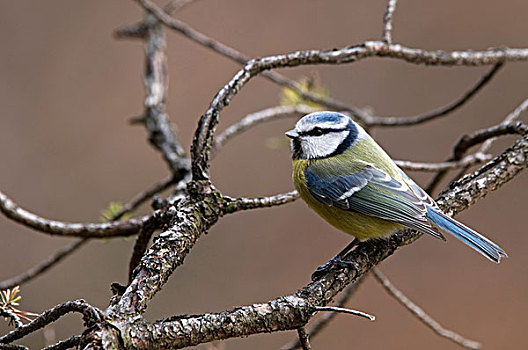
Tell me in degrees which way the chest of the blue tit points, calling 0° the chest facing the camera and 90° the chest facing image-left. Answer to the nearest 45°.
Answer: approximately 90°
